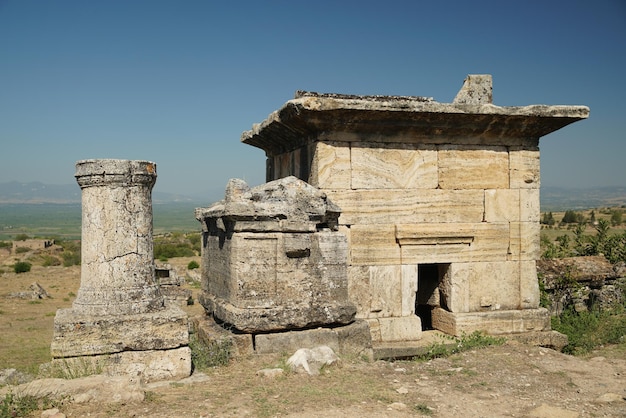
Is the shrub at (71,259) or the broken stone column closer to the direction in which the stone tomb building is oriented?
the broken stone column

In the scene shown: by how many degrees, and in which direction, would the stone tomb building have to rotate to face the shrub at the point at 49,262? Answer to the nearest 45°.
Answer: approximately 135° to its right

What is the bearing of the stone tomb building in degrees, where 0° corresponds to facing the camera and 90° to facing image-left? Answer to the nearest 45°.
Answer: approximately 0°

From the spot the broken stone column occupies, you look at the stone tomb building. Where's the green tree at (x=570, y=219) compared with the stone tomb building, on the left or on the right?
left

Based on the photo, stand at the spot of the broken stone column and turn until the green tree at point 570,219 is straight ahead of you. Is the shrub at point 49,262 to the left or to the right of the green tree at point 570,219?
left

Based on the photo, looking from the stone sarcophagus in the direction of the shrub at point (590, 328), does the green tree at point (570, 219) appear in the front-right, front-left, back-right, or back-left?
front-left

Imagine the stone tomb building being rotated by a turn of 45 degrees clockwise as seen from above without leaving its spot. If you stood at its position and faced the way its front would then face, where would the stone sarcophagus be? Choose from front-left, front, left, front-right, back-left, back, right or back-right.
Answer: front

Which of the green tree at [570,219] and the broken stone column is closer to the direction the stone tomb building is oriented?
the broken stone column

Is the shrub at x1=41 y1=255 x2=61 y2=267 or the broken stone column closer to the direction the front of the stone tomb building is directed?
the broken stone column

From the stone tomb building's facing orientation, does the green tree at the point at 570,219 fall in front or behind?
behind

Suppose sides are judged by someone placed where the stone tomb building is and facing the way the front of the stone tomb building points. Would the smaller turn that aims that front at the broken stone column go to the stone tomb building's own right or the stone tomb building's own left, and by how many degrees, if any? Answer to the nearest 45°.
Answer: approximately 45° to the stone tomb building's own right
